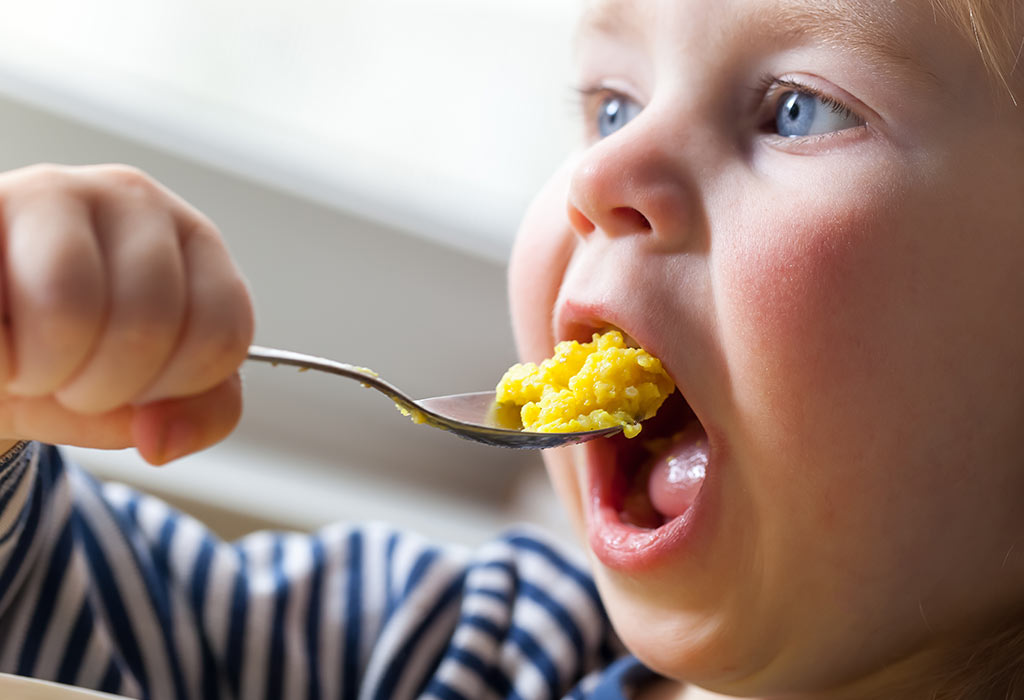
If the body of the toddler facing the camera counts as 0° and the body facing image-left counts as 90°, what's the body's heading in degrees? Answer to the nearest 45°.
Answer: approximately 45°
